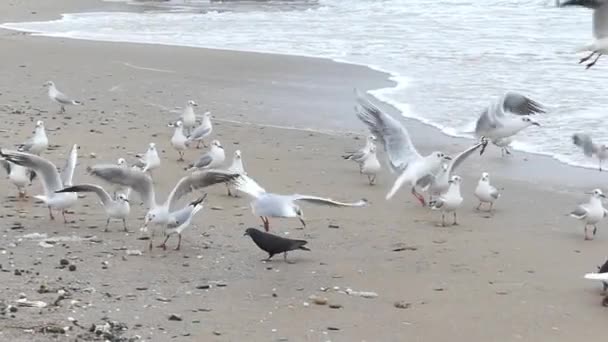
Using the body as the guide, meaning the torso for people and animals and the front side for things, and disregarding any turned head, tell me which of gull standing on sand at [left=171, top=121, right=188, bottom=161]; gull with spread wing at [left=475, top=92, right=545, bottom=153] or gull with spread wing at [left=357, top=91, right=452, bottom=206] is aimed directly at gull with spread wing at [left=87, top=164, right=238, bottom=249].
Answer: the gull standing on sand

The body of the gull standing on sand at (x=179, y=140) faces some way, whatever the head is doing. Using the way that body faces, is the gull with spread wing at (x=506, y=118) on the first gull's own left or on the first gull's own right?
on the first gull's own left

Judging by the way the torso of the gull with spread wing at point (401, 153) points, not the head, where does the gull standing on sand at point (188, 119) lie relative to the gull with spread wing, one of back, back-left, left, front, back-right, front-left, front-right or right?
back-left

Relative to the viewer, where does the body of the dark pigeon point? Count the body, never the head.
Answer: to the viewer's left

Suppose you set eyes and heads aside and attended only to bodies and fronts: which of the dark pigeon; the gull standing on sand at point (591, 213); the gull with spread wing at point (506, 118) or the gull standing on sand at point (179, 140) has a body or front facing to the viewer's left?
the dark pigeon

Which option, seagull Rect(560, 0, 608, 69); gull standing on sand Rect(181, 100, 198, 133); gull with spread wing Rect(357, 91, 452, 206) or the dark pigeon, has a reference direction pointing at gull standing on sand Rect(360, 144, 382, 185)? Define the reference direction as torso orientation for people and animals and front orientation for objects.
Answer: gull standing on sand Rect(181, 100, 198, 133)

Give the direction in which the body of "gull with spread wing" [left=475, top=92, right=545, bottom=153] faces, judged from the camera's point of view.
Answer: to the viewer's right

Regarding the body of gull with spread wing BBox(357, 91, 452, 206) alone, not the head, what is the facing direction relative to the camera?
to the viewer's right

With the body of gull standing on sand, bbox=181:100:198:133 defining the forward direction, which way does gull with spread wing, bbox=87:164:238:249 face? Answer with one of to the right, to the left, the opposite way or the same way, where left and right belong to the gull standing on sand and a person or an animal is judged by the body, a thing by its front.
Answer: to the right
